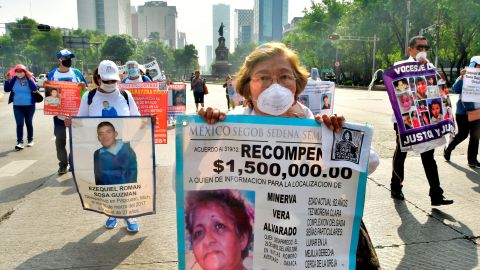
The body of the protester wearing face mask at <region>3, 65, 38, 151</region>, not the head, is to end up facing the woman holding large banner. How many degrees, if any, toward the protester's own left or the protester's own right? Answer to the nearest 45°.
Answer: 0° — they already face them

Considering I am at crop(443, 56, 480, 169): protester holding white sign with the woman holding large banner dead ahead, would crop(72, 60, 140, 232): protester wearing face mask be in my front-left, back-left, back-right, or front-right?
front-right

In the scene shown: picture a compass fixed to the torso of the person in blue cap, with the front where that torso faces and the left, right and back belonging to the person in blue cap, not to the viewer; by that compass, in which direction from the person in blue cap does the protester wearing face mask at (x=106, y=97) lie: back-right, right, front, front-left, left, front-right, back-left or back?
front

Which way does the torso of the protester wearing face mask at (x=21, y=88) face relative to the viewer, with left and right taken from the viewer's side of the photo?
facing the viewer

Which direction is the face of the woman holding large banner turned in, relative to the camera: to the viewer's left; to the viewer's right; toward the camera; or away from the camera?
toward the camera

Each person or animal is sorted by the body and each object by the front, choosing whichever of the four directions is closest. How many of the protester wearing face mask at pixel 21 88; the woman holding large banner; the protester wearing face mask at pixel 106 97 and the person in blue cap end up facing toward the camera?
4

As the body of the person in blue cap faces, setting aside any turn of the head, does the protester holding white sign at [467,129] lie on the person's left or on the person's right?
on the person's left

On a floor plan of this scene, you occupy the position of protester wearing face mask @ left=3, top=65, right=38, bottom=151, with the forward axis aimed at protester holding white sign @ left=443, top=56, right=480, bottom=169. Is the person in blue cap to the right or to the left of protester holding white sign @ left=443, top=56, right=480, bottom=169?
right

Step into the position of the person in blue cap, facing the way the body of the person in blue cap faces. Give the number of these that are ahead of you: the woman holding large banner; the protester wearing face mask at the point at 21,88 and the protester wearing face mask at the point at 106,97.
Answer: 2

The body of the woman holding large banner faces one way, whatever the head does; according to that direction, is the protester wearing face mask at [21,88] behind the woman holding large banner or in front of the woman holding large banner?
behind

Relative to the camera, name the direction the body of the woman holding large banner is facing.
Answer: toward the camera

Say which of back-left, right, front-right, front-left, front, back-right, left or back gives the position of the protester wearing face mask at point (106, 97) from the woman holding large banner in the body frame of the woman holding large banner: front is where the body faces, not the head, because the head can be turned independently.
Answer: back-right

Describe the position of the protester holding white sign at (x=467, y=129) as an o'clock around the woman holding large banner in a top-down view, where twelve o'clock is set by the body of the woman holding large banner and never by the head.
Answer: The protester holding white sign is roughly at 7 o'clock from the woman holding large banner.

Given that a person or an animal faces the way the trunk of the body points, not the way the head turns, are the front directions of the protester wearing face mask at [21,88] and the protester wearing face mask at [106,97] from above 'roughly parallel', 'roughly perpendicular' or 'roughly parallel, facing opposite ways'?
roughly parallel

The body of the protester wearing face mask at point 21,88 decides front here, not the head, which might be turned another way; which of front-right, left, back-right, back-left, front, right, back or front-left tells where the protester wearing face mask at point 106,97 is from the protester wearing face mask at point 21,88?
front
